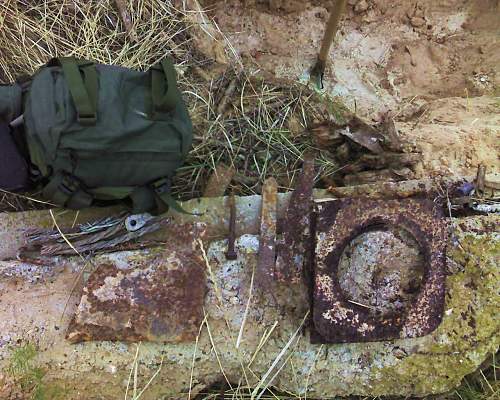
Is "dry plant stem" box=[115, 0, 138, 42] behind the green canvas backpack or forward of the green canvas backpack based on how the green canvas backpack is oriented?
behind

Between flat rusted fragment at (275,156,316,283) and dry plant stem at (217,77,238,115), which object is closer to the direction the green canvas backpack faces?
the flat rusted fragment

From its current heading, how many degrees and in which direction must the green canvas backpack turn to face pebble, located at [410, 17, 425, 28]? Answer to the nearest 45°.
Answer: approximately 135° to its left

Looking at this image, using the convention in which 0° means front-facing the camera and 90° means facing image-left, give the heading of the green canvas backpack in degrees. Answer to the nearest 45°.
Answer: approximately 0°

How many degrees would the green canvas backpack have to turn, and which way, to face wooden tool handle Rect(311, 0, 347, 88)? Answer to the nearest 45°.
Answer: approximately 135° to its left

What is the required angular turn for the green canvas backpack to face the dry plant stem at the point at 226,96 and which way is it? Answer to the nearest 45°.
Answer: approximately 135° to its left
